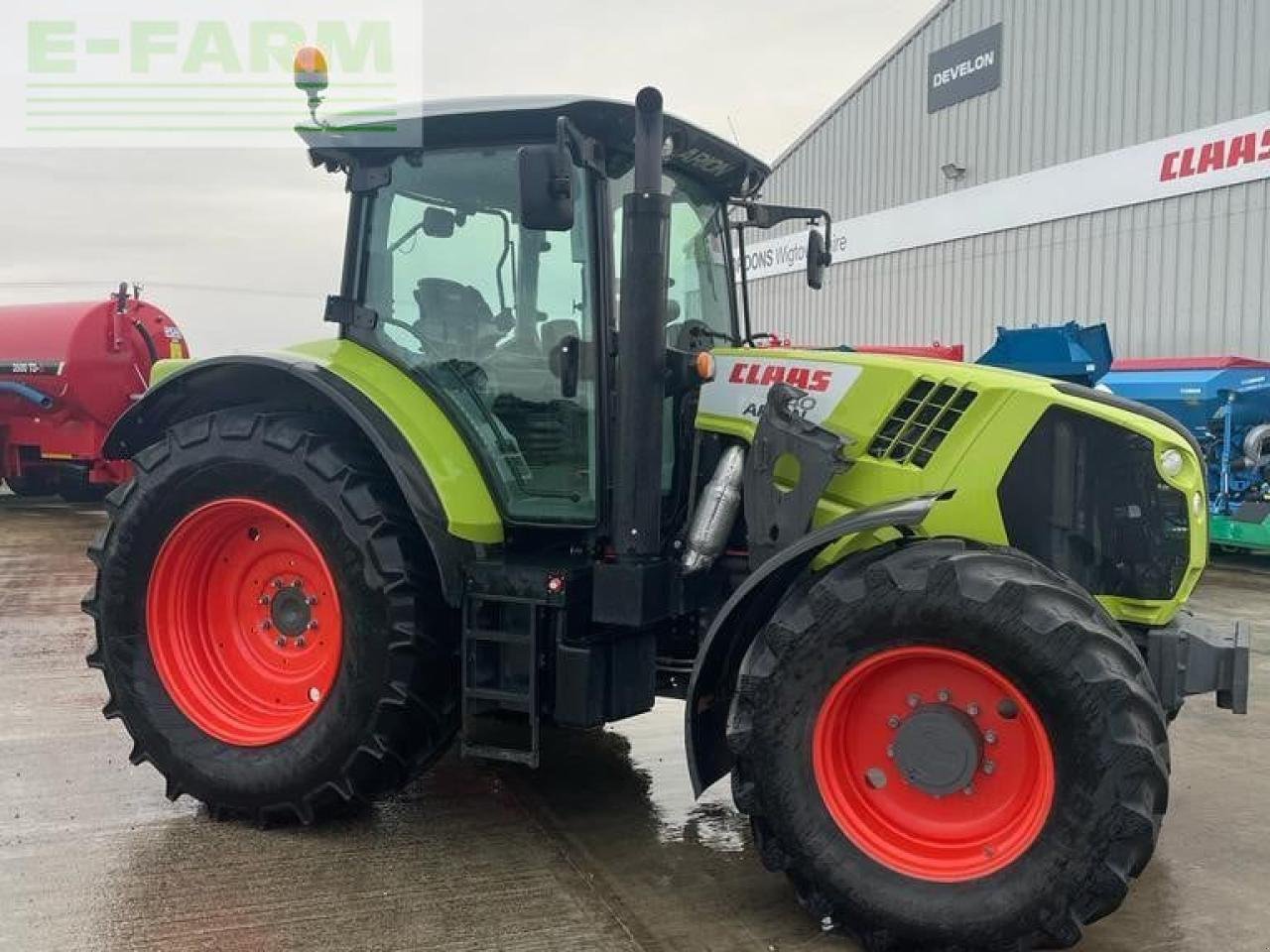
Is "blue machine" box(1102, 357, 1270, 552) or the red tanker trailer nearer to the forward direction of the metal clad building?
the red tanker trailer

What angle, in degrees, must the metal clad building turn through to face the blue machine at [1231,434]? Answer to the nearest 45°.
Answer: approximately 45° to its left

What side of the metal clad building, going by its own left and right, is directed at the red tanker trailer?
front

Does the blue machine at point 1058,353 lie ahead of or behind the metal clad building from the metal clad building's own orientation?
ahead

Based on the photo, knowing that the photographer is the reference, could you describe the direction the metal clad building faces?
facing the viewer and to the left of the viewer

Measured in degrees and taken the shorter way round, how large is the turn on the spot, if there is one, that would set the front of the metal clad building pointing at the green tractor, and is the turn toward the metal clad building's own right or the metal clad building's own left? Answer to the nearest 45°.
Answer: approximately 45° to the metal clad building's own left
